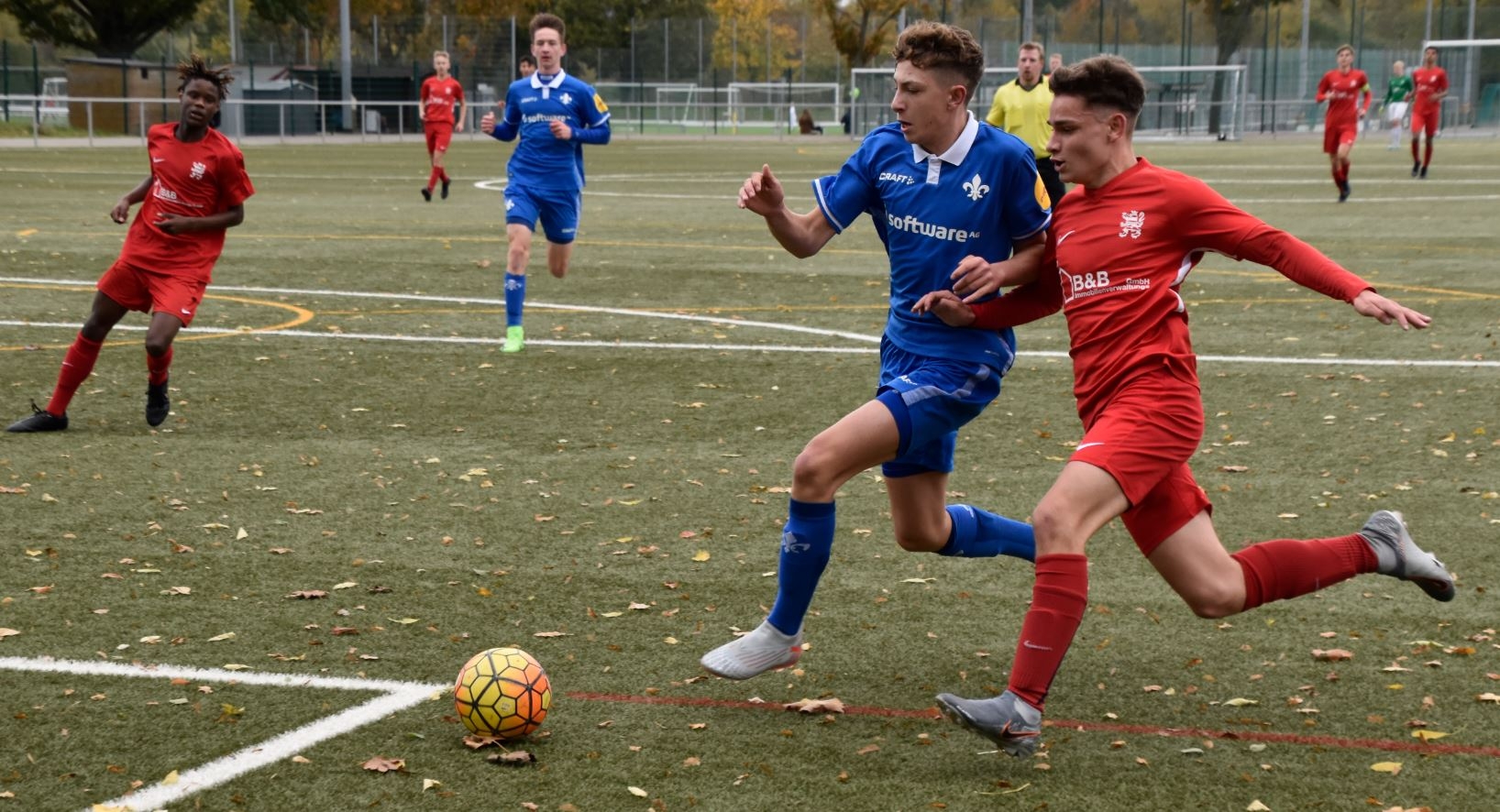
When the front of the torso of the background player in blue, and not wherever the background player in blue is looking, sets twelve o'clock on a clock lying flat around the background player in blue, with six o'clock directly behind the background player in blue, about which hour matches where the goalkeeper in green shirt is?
The goalkeeper in green shirt is roughly at 7 o'clock from the background player in blue.

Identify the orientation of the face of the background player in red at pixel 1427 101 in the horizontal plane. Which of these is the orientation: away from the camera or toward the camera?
toward the camera

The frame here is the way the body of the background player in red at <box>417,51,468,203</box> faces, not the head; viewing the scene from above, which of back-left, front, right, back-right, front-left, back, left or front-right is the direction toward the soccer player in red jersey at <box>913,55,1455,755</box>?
front

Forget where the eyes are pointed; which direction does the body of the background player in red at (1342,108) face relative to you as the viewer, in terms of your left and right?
facing the viewer

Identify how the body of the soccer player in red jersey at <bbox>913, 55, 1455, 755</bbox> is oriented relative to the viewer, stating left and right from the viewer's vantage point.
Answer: facing the viewer and to the left of the viewer

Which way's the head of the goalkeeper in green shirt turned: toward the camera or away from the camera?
toward the camera

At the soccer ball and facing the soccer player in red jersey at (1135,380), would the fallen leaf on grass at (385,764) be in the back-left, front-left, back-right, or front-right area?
back-right

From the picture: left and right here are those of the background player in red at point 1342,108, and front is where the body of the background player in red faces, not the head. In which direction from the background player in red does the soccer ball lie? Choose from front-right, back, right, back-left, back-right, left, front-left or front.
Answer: front

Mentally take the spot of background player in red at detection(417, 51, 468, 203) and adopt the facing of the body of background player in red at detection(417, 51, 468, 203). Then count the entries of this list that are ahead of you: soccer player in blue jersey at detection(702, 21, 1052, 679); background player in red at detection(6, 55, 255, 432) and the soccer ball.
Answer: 3

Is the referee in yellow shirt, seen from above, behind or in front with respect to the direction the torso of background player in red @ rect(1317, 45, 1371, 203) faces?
in front

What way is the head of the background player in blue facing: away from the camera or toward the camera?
toward the camera

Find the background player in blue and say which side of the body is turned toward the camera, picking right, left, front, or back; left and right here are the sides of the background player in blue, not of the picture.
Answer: front

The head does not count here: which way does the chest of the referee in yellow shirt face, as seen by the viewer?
toward the camera

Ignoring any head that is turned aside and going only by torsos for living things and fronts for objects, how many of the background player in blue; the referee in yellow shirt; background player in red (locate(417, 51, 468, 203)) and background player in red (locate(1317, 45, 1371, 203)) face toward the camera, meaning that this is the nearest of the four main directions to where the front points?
4

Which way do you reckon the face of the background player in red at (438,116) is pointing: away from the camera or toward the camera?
toward the camera
